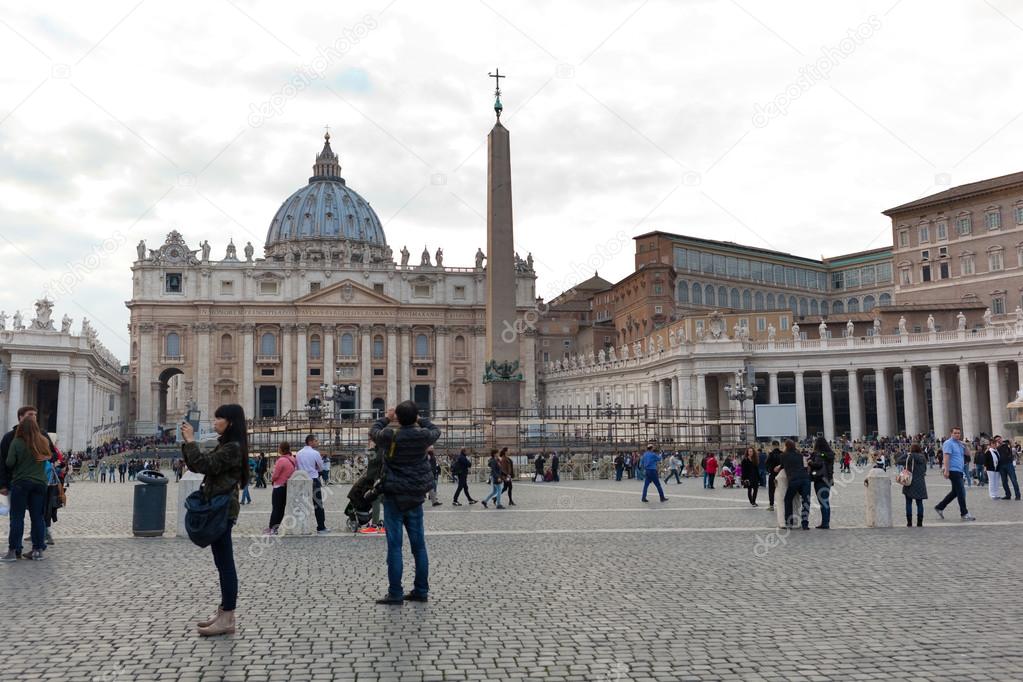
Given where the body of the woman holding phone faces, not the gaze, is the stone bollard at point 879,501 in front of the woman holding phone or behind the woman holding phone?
behind

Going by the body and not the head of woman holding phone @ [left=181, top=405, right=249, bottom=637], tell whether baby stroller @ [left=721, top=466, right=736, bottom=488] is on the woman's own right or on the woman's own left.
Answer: on the woman's own right

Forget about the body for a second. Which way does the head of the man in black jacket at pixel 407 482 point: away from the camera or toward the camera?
away from the camera

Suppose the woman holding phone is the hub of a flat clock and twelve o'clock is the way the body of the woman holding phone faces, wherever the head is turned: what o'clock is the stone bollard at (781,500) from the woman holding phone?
The stone bollard is roughly at 5 o'clock from the woman holding phone.

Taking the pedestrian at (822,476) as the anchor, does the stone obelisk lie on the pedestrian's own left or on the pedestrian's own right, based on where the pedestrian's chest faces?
on the pedestrian's own right

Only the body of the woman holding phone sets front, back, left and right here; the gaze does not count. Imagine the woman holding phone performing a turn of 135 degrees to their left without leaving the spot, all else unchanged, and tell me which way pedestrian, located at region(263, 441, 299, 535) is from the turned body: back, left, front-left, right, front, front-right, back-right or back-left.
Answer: back-left

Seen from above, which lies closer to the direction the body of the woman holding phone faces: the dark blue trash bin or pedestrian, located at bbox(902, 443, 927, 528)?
the dark blue trash bin

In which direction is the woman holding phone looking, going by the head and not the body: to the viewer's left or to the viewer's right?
to the viewer's left

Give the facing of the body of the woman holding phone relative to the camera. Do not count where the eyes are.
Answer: to the viewer's left
